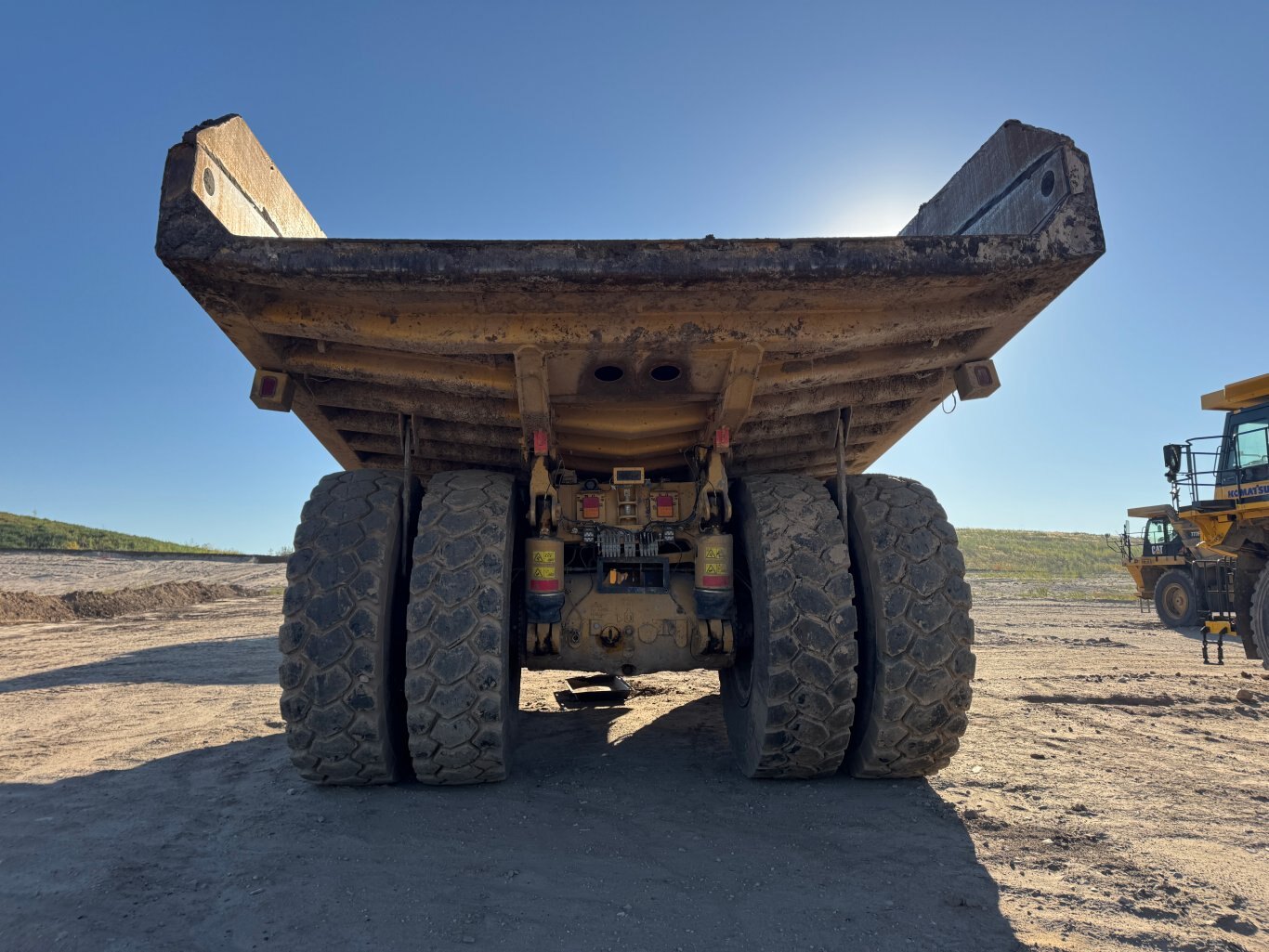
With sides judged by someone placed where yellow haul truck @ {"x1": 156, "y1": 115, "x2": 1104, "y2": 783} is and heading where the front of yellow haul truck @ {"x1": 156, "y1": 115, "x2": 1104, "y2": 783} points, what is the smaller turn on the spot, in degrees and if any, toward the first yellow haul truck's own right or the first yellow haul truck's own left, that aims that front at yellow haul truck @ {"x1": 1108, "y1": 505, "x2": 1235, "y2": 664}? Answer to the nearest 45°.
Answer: approximately 45° to the first yellow haul truck's own right

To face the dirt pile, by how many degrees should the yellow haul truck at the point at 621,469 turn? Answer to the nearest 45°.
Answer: approximately 45° to its left

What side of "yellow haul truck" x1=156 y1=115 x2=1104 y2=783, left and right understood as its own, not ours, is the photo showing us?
back

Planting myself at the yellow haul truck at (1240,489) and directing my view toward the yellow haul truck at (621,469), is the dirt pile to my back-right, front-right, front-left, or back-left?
front-right

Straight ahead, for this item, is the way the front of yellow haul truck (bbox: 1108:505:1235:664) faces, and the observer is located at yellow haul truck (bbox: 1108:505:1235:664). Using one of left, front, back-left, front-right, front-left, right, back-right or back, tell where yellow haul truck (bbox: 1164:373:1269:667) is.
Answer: left

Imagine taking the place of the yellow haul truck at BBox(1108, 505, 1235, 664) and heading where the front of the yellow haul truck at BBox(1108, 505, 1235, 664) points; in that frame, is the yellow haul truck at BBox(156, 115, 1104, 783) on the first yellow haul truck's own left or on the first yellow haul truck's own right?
on the first yellow haul truck's own left

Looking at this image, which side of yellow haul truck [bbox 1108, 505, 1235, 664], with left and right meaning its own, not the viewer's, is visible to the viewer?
left

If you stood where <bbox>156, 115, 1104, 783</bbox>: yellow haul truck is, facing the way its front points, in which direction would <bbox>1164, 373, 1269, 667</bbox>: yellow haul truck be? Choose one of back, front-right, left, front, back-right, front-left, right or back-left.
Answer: front-right

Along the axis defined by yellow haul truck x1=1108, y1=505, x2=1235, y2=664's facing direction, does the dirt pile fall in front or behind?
in front

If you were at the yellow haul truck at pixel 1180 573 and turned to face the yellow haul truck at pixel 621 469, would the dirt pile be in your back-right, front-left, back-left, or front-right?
front-right
